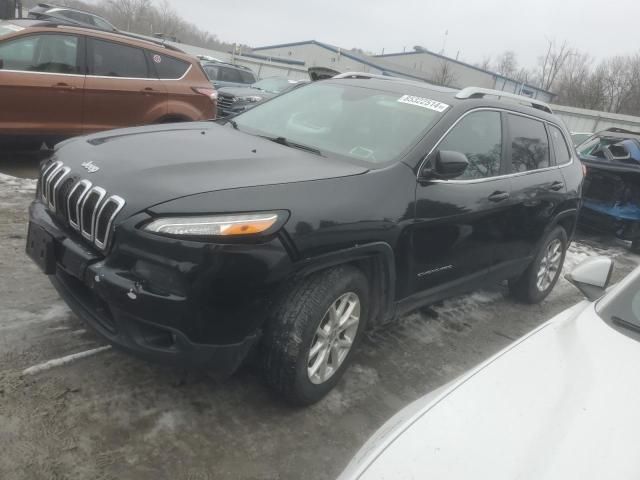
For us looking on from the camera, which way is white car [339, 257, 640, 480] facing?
facing the viewer and to the left of the viewer

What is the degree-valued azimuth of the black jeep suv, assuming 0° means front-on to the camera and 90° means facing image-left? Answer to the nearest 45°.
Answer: approximately 45°

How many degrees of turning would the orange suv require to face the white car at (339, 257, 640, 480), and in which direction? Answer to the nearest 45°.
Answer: approximately 90° to its left

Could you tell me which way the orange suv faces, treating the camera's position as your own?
facing to the left of the viewer

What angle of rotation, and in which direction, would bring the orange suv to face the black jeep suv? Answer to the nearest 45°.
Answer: approximately 90° to its left
